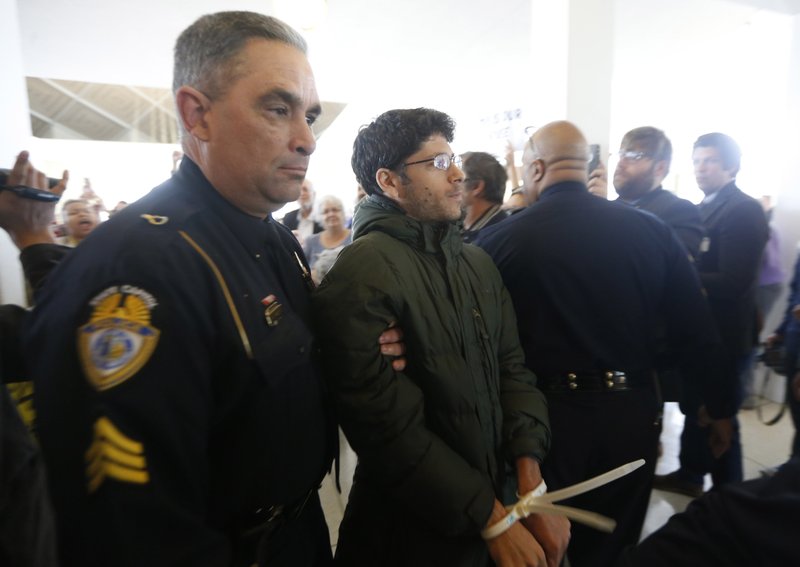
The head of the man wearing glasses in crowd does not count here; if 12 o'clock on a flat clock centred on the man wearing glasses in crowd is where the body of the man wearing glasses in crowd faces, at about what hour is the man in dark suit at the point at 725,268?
The man in dark suit is roughly at 9 o'clock from the man wearing glasses in crowd.

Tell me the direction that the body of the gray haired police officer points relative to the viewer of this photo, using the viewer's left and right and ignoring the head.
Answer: facing the viewer and to the right of the viewer

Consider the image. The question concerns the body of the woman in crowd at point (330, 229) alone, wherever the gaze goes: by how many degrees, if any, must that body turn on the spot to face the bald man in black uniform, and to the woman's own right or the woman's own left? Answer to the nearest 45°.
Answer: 0° — they already face them

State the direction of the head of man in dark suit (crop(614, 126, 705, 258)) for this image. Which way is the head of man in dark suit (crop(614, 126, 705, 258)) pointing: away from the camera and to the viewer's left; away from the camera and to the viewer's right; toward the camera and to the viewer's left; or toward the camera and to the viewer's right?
toward the camera and to the viewer's left

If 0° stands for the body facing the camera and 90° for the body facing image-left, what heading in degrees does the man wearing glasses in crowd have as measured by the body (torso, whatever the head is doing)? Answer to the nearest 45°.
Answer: approximately 315°

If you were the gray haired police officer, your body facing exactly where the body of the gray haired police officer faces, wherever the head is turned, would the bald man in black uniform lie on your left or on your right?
on your left

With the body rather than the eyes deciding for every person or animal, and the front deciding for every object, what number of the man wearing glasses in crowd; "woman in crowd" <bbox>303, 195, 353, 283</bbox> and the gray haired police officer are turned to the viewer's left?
0

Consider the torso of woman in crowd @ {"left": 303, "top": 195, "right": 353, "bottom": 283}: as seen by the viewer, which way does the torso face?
toward the camera

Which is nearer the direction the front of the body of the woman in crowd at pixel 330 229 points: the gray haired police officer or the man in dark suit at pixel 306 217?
the gray haired police officer

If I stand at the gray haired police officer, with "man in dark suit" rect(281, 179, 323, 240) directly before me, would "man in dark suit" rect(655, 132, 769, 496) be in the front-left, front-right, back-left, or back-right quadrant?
front-right

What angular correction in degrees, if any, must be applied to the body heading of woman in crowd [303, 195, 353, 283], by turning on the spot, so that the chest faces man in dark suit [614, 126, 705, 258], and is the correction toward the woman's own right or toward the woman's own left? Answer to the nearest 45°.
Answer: approximately 45° to the woman's own left

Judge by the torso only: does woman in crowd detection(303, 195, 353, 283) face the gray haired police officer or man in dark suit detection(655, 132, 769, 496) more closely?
the gray haired police officer

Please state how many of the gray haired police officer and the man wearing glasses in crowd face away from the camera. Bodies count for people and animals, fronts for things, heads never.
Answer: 0
